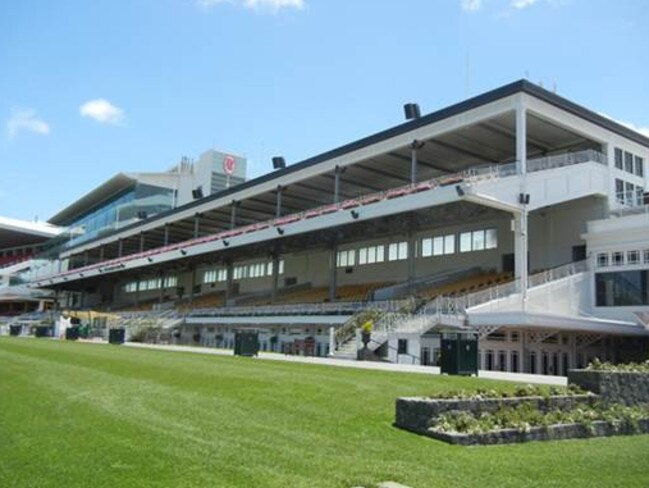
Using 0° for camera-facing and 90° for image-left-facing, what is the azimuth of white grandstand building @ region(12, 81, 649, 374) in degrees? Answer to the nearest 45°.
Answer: approximately 45°

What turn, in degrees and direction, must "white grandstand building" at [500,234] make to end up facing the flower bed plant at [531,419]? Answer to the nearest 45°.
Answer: approximately 45° to its left

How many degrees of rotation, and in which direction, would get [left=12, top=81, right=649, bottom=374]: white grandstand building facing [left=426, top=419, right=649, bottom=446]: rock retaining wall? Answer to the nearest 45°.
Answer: approximately 45° to its left

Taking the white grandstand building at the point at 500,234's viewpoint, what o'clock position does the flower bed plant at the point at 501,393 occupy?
The flower bed plant is roughly at 11 o'clock from the white grandstand building.

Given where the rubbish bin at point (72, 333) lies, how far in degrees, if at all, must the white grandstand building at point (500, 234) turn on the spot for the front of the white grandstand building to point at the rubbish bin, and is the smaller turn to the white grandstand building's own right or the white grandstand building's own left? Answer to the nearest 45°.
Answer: approximately 45° to the white grandstand building's own right

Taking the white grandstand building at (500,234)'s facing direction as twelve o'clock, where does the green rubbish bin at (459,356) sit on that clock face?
The green rubbish bin is roughly at 11 o'clock from the white grandstand building.

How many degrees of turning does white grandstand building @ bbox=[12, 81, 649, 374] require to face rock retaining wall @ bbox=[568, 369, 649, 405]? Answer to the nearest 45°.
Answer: approximately 45° to its left

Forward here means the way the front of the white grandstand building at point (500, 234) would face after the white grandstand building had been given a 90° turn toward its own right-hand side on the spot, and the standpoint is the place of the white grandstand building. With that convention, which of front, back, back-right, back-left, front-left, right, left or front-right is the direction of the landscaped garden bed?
back-left

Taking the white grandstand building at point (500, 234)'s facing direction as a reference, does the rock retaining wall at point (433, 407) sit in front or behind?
in front
